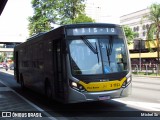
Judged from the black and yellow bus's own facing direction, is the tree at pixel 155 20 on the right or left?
on its left

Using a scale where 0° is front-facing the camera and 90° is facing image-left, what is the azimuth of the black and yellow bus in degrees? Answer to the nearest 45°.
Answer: approximately 315°
